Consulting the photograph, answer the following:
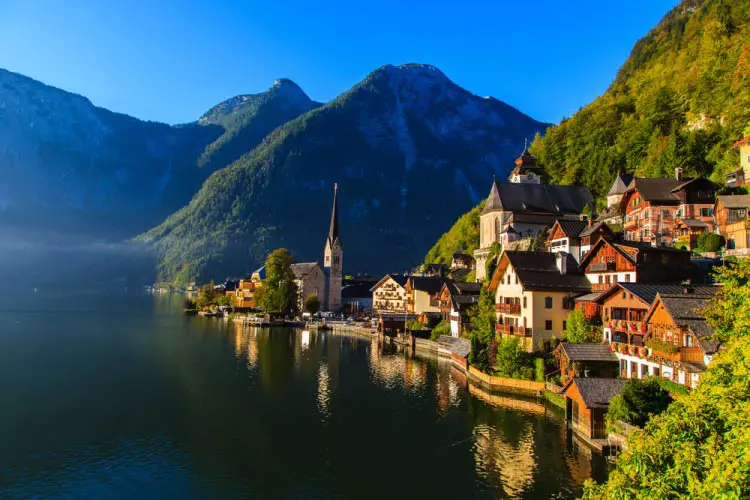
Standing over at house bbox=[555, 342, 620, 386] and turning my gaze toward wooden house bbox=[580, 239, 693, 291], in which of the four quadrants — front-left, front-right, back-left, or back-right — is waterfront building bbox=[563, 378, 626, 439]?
back-right

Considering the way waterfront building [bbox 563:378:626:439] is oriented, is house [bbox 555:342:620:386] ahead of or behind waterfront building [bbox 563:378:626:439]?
behind

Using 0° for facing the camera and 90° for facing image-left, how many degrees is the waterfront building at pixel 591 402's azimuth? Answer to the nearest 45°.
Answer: approximately 45°

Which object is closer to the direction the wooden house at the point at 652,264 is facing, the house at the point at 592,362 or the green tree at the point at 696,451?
the house

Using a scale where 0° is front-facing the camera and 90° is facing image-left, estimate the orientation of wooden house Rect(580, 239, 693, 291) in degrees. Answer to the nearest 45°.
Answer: approximately 45°

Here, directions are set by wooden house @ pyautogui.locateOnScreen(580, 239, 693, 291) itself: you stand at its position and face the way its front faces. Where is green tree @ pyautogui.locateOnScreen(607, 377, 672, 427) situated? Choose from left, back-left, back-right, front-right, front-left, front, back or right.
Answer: front-left

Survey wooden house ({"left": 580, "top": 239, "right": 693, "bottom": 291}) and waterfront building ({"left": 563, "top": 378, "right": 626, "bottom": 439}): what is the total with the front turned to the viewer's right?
0

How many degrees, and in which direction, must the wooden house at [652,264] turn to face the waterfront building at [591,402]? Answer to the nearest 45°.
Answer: approximately 45° to its left

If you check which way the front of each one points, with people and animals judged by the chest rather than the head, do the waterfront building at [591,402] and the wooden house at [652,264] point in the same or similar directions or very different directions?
same or similar directions

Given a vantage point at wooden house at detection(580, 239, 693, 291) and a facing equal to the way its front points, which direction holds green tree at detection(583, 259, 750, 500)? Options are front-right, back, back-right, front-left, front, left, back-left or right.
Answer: front-left

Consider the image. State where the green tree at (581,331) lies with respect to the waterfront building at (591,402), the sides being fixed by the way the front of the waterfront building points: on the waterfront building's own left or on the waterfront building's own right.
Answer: on the waterfront building's own right

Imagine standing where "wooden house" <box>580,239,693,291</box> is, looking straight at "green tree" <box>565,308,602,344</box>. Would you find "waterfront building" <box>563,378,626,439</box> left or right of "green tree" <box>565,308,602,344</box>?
left
